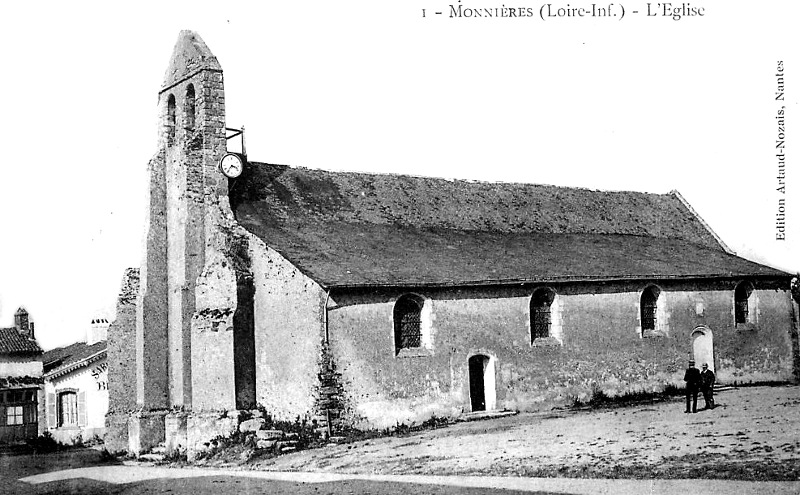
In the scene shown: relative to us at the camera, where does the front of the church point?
facing the viewer and to the left of the viewer

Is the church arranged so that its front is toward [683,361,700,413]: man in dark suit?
no

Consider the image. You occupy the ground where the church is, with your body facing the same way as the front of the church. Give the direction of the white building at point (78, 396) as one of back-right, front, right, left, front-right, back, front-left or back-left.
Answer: right
